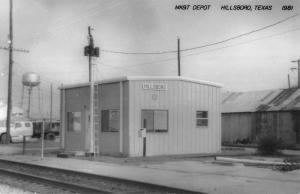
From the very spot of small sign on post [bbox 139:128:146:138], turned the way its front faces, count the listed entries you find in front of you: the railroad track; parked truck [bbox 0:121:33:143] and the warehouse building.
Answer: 1

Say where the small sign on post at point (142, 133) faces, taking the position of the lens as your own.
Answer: facing the viewer

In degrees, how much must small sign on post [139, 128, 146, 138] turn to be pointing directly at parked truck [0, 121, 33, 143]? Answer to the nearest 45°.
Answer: approximately 135° to its right

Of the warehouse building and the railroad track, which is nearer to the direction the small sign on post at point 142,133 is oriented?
the railroad track

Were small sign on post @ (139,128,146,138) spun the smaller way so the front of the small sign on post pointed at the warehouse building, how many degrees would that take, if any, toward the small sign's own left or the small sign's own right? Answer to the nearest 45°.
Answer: approximately 135° to the small sign's own left

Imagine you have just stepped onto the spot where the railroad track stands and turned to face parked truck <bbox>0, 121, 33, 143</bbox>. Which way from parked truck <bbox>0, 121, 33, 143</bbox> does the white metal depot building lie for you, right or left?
right

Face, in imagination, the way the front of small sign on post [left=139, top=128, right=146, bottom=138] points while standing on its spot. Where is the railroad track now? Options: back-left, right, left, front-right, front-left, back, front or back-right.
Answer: front
